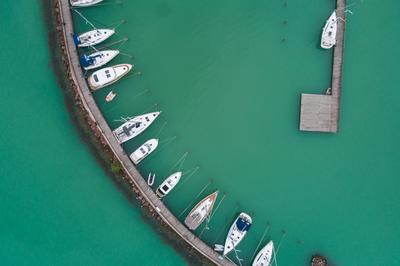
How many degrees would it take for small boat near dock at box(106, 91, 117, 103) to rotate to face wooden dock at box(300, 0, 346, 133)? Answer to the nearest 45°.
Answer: approximately 45° to its right

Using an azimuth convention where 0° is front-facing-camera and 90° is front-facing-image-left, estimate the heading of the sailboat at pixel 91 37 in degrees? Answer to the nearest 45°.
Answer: approximately 270°

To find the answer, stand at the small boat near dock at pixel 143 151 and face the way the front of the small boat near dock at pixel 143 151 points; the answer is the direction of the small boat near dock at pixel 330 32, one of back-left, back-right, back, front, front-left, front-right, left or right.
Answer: front-right

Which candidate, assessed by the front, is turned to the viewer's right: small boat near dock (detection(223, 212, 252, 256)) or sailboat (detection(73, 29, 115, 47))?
the sailboat

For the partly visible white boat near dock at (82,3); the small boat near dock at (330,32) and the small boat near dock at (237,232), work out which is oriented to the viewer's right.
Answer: the partly visible white boat near dock at (82,3)

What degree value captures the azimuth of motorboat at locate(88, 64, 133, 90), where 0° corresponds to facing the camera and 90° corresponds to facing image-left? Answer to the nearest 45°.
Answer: approximately 225°

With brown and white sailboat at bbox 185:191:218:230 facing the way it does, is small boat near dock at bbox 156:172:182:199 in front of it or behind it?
behind

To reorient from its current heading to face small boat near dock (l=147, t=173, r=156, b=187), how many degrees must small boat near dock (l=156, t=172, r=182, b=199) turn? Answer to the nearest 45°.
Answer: approximately 135° to its left

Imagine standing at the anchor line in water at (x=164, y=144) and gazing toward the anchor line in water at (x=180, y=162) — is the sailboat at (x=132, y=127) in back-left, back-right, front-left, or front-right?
back-right
